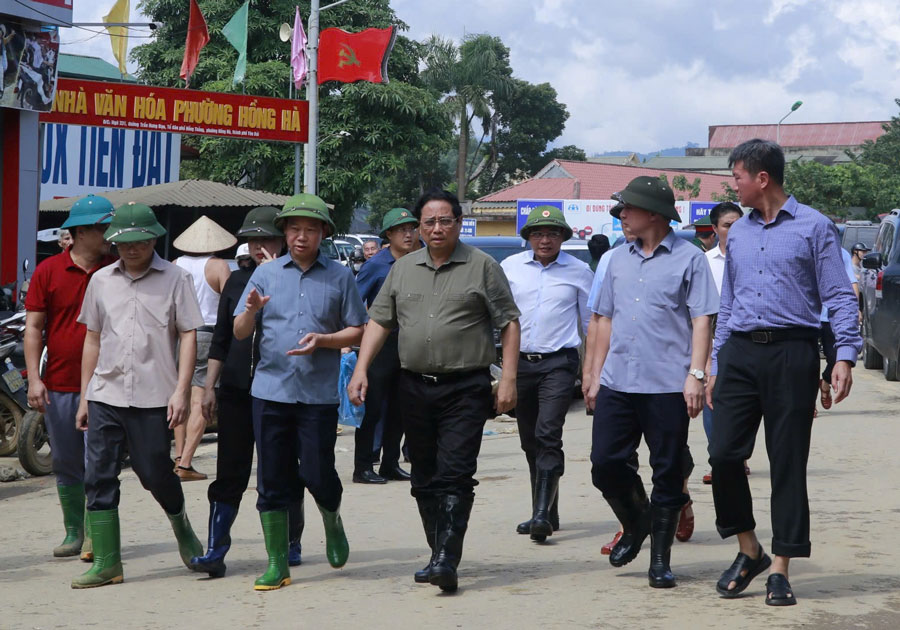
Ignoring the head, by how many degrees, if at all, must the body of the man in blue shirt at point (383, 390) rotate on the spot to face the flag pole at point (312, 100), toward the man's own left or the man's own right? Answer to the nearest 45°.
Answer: approximately 135° to the man's own left

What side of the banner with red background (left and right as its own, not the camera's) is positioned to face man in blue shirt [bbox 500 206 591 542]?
front

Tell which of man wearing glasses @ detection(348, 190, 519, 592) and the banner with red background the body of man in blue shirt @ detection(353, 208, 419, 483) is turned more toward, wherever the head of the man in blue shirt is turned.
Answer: the man wearing glasses

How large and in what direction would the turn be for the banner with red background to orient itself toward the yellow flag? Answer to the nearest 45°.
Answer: approximately 135° to its right

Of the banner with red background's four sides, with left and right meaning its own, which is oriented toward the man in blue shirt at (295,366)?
front

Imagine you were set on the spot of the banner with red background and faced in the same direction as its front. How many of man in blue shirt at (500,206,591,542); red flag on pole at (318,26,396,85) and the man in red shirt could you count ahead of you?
2

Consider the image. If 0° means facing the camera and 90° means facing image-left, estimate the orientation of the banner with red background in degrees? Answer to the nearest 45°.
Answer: approximately 0°

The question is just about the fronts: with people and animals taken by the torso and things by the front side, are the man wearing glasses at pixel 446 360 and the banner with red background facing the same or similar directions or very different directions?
same or similar directions

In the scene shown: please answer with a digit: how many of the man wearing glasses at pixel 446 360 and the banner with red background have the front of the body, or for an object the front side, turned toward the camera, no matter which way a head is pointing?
2

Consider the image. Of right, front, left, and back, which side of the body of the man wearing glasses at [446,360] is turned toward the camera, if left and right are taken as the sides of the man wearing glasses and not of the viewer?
front

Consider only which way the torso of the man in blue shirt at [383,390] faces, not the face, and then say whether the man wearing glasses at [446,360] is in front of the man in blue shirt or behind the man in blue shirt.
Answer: in front

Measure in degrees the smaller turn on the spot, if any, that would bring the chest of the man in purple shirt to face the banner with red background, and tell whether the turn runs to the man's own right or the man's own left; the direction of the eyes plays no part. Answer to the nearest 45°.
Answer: approximately 90° to the man's own right

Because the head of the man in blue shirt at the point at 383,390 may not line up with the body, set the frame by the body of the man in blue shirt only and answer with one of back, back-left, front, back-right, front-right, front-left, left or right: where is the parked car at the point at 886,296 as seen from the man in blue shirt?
left

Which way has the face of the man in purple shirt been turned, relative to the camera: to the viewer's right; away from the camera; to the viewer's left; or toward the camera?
to the viewer's left

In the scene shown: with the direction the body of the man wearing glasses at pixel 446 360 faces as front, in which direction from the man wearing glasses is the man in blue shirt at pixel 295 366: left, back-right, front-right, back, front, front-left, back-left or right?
right

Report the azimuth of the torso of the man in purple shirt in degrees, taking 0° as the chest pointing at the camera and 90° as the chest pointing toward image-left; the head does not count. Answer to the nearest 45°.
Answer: approximately 45°

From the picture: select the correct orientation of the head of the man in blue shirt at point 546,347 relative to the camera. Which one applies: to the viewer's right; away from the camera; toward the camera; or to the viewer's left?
toward the camera

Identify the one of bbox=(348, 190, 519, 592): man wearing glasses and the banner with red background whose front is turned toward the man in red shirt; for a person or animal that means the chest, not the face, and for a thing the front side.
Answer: the banner with red background

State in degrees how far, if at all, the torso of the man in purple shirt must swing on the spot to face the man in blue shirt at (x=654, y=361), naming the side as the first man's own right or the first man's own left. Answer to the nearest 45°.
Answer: approximately 90° to the first man's own right

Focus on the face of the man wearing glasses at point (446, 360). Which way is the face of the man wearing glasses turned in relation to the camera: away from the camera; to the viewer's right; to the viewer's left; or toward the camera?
toward the camera

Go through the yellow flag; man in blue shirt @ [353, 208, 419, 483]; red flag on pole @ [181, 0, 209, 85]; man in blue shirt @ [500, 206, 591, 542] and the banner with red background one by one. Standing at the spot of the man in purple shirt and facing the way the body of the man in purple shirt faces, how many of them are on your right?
5
